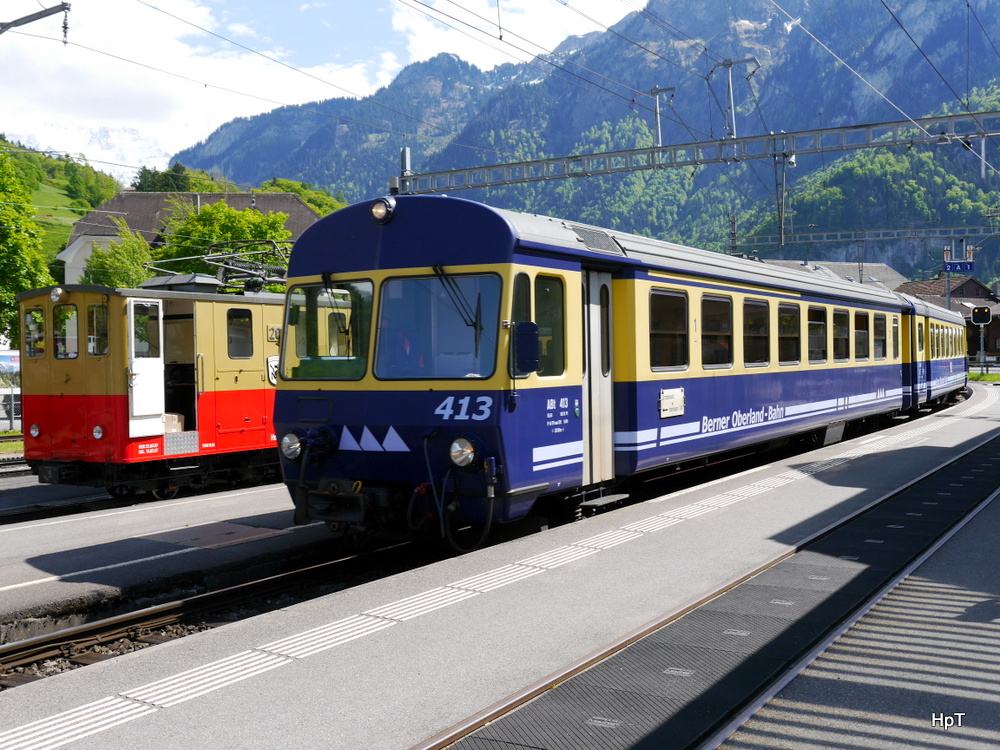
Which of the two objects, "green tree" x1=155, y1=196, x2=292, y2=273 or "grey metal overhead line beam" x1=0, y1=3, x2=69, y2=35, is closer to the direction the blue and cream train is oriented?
the grey metal overhead line beam

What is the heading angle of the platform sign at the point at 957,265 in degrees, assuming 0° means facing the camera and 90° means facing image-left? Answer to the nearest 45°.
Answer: approximately 0°

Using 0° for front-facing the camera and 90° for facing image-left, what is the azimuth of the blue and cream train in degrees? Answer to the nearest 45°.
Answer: approximately 45°

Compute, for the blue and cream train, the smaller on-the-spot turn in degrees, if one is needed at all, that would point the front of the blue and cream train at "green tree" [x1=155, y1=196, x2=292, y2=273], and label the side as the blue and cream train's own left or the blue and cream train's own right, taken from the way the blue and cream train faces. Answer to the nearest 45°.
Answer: approximately 90° to the blue and cream train's own right

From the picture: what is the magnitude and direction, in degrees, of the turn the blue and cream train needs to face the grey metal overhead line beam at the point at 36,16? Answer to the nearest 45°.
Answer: approximately 90° to its right

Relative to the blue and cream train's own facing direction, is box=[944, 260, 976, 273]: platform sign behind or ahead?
behind

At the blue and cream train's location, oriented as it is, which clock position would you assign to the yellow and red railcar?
The yellow and red railcar is roughly at 3 o'clock from the blue and cream train.

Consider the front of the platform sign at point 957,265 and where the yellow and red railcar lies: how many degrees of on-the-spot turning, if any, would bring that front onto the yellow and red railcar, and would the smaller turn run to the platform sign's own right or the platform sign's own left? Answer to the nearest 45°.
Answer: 0° — it already faces it

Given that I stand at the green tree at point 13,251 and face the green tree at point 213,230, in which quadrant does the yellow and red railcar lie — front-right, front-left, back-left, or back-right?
back-right

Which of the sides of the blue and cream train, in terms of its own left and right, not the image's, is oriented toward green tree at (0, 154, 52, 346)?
right
